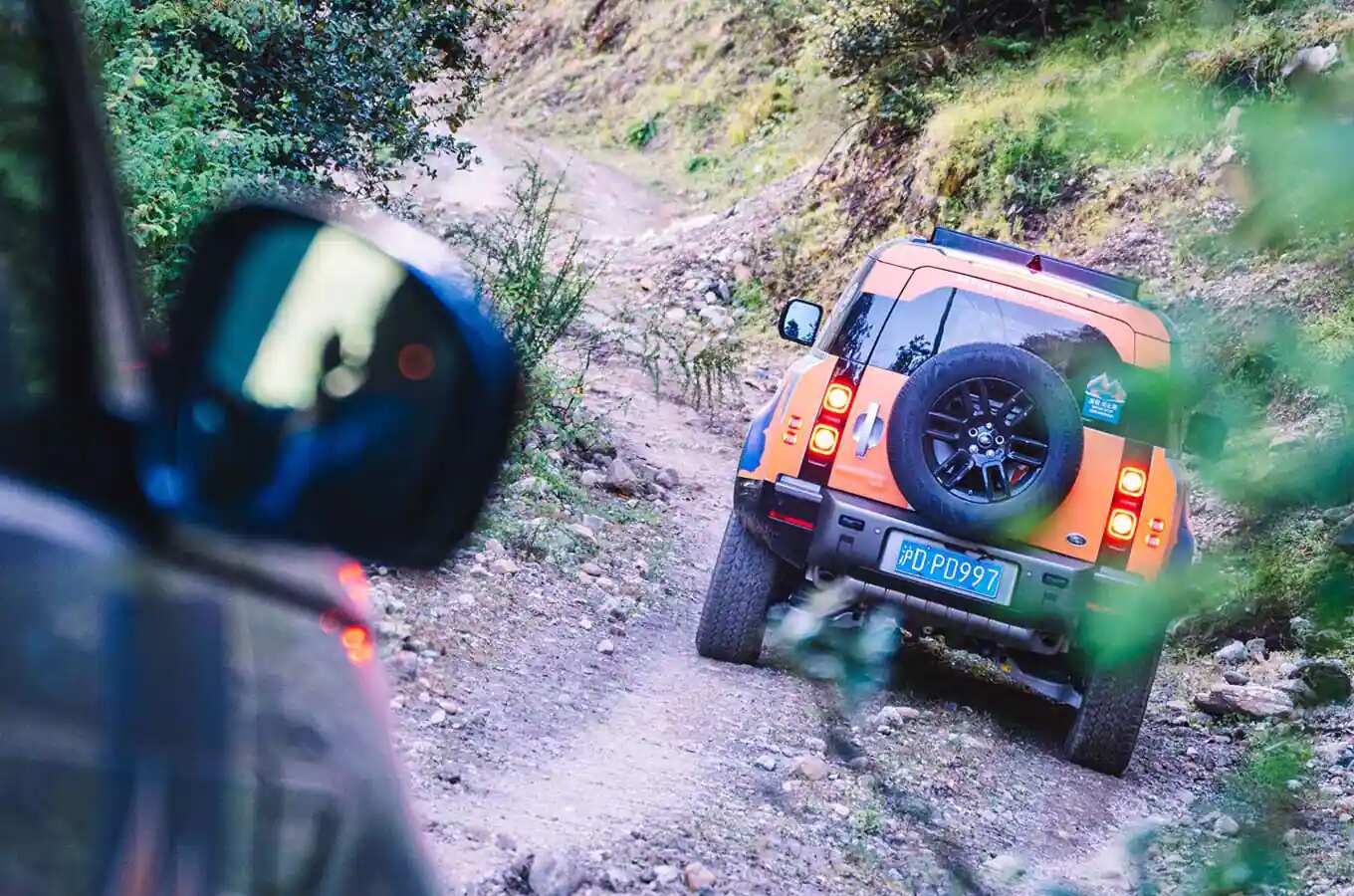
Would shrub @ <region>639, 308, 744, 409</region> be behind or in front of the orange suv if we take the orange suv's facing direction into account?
in front

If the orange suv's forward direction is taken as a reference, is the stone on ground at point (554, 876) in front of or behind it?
behind

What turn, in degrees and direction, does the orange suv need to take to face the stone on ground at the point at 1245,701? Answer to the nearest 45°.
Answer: approximately 45° to its right

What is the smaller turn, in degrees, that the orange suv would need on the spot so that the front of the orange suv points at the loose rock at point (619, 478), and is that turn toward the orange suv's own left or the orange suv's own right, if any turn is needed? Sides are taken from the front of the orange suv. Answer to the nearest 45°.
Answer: approximately 45° to the orange suv's own left

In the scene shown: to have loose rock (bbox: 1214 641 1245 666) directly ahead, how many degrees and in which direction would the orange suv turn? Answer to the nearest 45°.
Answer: approximately 45° to its right

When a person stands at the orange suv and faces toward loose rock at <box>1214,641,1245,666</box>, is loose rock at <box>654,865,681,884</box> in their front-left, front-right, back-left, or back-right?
back-right

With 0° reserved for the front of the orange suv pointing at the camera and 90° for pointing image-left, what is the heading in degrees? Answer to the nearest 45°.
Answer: approximately 180°
